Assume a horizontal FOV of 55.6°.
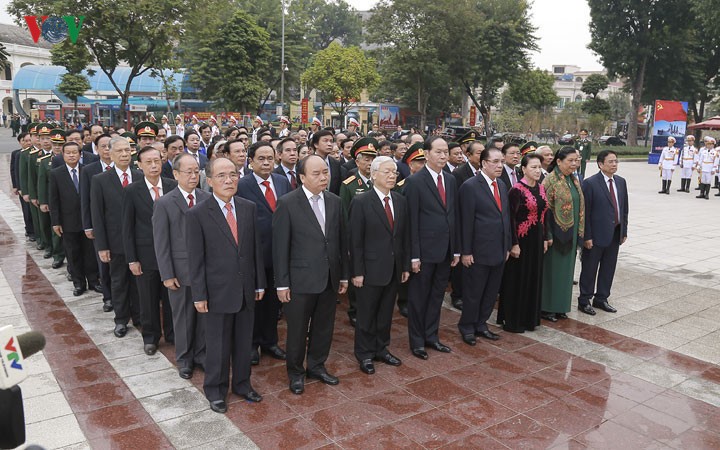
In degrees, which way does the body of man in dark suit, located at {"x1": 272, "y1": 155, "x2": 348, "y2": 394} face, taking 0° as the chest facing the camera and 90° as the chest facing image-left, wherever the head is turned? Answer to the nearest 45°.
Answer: approximately 315°

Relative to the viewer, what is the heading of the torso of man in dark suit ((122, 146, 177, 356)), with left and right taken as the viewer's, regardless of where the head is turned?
facing the viewer and to the right of the viewer

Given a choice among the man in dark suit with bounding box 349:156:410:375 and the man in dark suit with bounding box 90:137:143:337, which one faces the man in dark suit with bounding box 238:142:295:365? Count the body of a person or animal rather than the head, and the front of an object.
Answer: the man in dark suit with bounding box 90:137:143:337

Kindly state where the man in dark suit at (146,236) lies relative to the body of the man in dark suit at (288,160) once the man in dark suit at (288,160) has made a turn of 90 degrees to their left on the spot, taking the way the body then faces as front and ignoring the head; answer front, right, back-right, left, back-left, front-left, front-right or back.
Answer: back

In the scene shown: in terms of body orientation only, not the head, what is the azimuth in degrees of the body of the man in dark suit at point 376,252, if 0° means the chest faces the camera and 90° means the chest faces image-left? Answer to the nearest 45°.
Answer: approximately 315°

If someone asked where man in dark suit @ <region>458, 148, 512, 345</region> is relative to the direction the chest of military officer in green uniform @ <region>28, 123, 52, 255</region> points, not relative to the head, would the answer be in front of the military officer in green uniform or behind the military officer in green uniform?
in front

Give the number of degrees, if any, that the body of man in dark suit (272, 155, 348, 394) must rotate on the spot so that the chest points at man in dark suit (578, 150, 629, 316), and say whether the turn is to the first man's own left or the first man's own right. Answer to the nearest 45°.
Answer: approximately 90° to the first man's own left

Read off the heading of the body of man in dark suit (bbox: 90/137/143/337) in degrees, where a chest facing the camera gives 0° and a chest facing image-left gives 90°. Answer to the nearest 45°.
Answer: approximately 315°

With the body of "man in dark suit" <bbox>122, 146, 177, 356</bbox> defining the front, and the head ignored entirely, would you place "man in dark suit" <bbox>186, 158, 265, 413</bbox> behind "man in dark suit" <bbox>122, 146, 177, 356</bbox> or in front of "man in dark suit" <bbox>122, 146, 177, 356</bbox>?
in front

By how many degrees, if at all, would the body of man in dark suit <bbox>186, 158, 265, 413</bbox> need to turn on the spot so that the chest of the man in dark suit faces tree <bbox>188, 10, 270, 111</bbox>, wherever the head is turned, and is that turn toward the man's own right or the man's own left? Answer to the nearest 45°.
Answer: approximately 135° to the man's own left

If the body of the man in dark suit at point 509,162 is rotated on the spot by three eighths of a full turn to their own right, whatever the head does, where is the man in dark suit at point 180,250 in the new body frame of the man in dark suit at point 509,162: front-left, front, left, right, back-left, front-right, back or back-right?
front-left

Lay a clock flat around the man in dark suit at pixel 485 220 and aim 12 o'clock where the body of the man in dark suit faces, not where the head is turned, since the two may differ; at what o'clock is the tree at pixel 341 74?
The tree is roughly at 7 o'clock from the man in dark suit.
